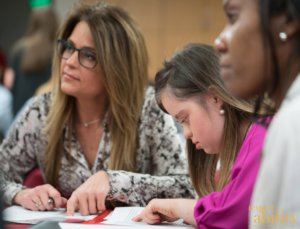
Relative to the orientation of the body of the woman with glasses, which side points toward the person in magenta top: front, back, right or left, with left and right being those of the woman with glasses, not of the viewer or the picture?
left

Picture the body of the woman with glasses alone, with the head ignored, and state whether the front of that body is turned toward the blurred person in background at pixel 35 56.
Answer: no

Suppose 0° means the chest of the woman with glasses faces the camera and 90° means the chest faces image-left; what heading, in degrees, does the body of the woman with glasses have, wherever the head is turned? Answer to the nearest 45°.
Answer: approximately 45°

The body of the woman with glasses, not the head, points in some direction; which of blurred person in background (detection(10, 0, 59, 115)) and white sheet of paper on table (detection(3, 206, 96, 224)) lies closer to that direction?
the white sheet of paper on table

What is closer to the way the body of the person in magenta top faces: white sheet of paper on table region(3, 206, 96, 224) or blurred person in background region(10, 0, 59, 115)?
the white sheet of paper on table

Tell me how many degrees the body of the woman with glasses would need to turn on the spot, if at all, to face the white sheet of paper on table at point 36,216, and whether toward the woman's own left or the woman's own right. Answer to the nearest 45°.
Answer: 0° — they already face it

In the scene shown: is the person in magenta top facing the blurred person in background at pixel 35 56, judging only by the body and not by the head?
no

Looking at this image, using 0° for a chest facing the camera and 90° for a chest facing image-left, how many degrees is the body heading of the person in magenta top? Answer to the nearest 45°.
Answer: approximately 90°

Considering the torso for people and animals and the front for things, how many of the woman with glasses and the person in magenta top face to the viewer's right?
0

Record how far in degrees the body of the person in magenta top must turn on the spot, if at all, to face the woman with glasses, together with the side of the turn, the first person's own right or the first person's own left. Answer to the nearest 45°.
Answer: approximately 45° to the first person's own right

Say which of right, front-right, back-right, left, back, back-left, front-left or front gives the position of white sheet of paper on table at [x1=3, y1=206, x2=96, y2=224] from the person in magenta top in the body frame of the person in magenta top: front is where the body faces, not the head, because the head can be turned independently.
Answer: front
